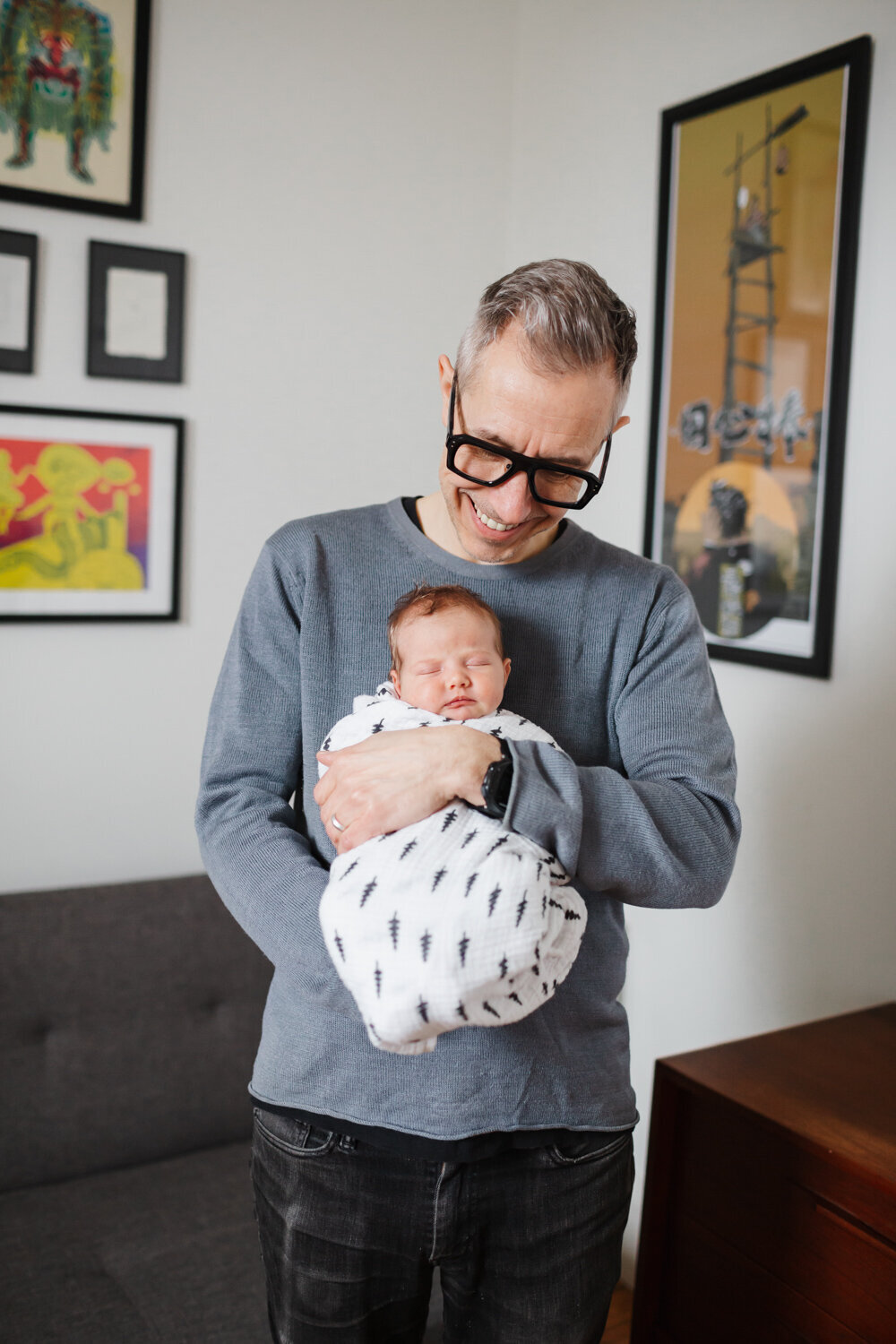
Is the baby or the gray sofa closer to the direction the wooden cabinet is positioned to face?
the baby

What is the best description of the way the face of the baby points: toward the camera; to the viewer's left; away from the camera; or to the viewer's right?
toward the camera

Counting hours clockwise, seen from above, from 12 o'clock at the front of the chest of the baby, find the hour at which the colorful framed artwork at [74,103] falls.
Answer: The colorful framed artwork is roughly at 5 o'clock from the baby.

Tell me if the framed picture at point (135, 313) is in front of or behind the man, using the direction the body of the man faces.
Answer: behind

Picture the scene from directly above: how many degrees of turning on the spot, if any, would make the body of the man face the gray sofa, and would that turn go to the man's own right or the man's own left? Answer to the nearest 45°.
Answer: approximately 135° to the man's own right

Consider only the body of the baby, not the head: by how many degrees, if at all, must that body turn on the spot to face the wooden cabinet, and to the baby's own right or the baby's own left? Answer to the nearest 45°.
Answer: approximately 135° to the baby's own left

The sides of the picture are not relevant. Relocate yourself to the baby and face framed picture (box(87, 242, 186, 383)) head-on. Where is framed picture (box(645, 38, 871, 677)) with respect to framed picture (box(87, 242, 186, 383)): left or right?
right

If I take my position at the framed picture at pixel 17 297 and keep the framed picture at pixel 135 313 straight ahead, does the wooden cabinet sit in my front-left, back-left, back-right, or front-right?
front-right

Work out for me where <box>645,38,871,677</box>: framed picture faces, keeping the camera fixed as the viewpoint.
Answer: facing the viewer and to the left of the viewer

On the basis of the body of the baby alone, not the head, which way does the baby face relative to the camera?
toward the camera

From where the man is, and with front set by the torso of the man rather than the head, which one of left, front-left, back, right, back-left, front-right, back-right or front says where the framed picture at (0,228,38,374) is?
back-right

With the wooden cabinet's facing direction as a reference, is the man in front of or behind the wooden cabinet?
in front
